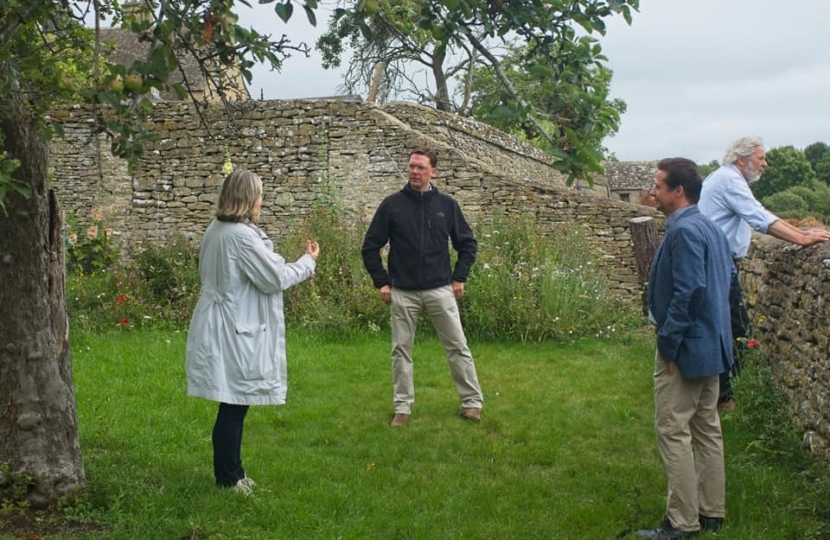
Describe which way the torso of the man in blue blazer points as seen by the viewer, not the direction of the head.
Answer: to the viewer's left

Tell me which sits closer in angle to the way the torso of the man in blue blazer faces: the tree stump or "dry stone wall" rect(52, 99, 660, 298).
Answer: the dry stone wall

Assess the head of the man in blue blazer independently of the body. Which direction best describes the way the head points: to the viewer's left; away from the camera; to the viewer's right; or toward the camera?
to the viewer's left

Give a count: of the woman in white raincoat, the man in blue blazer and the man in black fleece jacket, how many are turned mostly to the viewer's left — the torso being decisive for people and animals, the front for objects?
1

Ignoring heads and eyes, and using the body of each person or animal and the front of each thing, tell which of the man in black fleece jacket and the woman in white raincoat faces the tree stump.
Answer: the woman in white raincoat

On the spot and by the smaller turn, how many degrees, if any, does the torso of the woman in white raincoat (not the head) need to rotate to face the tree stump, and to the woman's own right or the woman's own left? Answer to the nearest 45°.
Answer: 0° — they already face it

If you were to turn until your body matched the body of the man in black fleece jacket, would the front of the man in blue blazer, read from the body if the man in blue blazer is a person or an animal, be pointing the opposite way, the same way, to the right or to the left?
to the right

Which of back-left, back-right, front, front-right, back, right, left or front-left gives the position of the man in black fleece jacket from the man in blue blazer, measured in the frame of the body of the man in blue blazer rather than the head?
front-right

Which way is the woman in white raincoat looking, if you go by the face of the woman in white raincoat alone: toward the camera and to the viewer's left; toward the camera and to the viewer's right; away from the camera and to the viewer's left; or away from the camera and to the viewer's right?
away from the camera and to the viewer's right

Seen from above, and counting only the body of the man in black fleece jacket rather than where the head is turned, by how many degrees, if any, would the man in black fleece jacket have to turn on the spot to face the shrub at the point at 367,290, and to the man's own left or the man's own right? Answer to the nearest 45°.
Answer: approximately 180°

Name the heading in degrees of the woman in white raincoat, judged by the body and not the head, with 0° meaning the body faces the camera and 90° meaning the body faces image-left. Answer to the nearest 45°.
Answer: approximately 225°

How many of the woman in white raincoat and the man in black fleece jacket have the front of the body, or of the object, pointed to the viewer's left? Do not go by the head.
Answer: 0

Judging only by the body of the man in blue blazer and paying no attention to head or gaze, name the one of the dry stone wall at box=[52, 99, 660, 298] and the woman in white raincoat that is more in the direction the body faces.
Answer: the woman in white raincoat

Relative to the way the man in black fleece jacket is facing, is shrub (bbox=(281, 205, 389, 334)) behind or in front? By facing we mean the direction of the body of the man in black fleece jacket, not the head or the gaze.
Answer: behind
